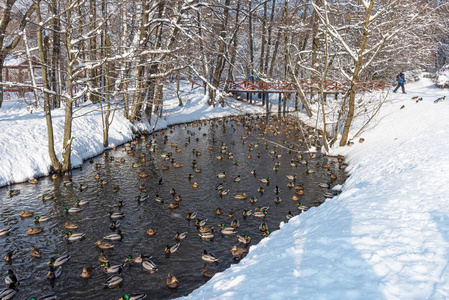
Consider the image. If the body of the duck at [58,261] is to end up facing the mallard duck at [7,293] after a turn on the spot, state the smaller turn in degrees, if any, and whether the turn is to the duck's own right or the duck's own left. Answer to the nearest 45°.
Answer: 0° — it already faces it

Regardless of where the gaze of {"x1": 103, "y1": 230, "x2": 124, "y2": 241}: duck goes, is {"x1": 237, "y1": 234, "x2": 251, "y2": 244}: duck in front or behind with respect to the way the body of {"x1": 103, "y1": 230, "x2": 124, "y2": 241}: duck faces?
in front

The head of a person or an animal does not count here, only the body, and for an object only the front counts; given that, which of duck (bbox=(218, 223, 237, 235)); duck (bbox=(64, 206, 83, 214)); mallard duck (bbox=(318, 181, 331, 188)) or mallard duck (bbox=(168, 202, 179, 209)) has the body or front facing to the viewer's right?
mallard duck (bbox=(318, 181, 331, 188))

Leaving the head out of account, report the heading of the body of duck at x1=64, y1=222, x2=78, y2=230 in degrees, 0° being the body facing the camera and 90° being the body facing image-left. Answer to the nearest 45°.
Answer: approximately 90°

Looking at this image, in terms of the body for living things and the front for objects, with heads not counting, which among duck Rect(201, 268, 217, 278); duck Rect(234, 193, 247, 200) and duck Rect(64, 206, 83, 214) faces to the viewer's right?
duck Rect(234, 193, 247, 200)

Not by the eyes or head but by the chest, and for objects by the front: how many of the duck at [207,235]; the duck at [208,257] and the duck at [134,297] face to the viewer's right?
1

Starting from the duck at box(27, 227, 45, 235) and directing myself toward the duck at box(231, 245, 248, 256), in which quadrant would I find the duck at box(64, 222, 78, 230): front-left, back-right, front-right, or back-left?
front-left

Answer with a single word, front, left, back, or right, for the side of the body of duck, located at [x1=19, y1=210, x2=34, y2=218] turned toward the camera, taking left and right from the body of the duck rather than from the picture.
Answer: left

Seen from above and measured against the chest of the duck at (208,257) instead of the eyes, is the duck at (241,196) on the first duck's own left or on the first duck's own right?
on the first duck's own right

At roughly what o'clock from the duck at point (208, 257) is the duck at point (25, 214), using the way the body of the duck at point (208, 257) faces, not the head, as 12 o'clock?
the duck at point (25, 214) is roughly at 1 o'clock from the duck at point (208, 257).

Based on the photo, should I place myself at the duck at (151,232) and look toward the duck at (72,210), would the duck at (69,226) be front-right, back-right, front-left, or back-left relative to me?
front-left

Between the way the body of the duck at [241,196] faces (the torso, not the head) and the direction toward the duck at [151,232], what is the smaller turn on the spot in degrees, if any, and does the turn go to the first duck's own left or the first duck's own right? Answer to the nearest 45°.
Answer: approximately 135° to the first duck's own right
